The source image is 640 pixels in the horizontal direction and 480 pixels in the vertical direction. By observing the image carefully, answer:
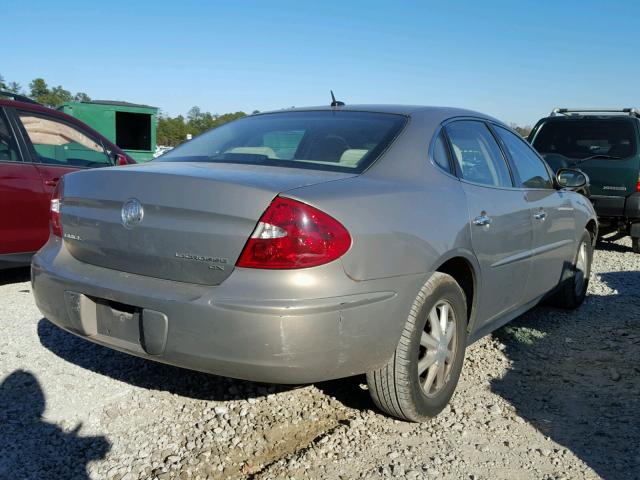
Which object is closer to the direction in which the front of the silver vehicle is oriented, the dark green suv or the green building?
the dark green suv

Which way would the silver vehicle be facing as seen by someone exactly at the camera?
facing away from the viewer and to the right of the viewer

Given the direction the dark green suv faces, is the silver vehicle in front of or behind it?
behind

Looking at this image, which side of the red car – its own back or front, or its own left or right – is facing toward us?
right

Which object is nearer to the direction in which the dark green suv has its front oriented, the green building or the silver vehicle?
the green building

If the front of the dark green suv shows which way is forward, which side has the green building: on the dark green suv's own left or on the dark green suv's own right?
on the dark green suv's own left

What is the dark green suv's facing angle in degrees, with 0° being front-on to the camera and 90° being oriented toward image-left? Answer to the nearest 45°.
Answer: approximately 180°
